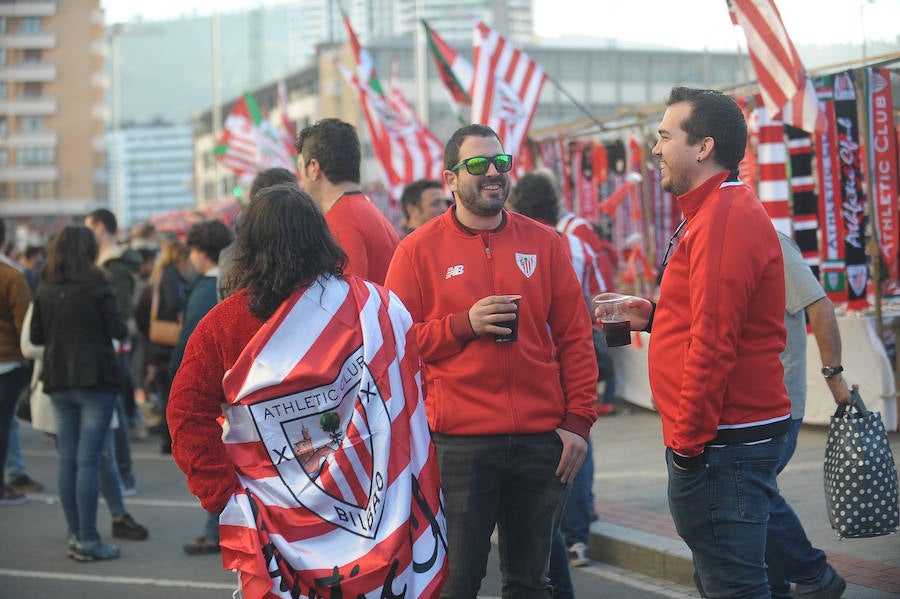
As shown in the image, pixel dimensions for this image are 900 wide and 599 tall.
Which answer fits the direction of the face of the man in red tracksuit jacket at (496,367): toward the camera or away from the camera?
toward the camera

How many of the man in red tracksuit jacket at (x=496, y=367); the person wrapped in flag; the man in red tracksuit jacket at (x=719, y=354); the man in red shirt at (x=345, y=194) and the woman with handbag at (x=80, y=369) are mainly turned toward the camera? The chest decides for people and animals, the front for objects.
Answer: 1

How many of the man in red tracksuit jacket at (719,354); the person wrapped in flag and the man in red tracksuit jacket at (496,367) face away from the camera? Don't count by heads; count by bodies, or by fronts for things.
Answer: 1

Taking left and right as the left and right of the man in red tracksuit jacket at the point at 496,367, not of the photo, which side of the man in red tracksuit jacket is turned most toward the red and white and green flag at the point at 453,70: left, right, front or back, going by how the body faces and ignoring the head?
back

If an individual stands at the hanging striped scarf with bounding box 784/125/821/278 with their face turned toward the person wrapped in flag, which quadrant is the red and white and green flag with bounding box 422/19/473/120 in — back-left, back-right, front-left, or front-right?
back-right

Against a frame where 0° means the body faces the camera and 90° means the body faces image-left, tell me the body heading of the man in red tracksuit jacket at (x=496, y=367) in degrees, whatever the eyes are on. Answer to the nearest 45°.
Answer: approximately 0°

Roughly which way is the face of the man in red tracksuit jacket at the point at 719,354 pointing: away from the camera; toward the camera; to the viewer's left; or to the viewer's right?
to the viewer's left

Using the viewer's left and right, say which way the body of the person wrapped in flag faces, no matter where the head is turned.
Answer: facing away from the viewer

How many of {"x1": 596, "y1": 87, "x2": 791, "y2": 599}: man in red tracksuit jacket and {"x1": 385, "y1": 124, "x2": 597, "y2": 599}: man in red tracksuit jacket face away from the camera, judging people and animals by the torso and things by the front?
0

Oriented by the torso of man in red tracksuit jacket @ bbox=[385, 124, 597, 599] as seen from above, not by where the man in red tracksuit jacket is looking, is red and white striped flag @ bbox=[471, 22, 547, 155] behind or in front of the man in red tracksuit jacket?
behind

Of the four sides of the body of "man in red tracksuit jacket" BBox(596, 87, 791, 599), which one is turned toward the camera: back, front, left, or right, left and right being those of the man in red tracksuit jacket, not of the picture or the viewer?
left

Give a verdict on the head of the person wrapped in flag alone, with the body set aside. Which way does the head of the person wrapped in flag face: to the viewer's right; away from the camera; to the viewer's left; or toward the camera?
away from the camera
